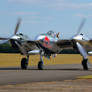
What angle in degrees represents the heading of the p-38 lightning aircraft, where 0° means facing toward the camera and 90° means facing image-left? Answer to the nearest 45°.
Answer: approximately 45°
